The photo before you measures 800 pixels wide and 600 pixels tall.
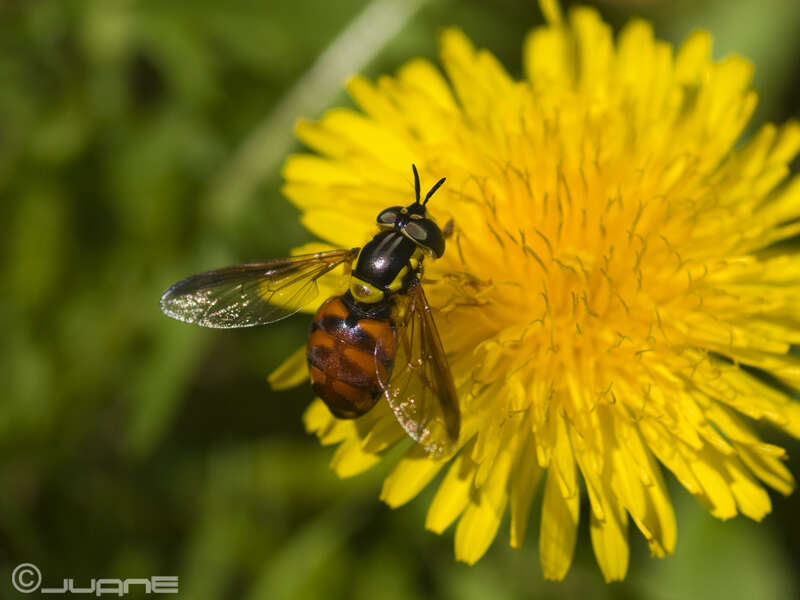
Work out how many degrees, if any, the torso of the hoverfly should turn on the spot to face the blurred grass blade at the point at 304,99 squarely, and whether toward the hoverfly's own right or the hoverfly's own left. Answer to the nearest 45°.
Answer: approximately 45° to the hoverfly's own left

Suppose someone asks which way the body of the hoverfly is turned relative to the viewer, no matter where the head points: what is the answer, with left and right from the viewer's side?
facing away from the viewer and to the right of the viewer
